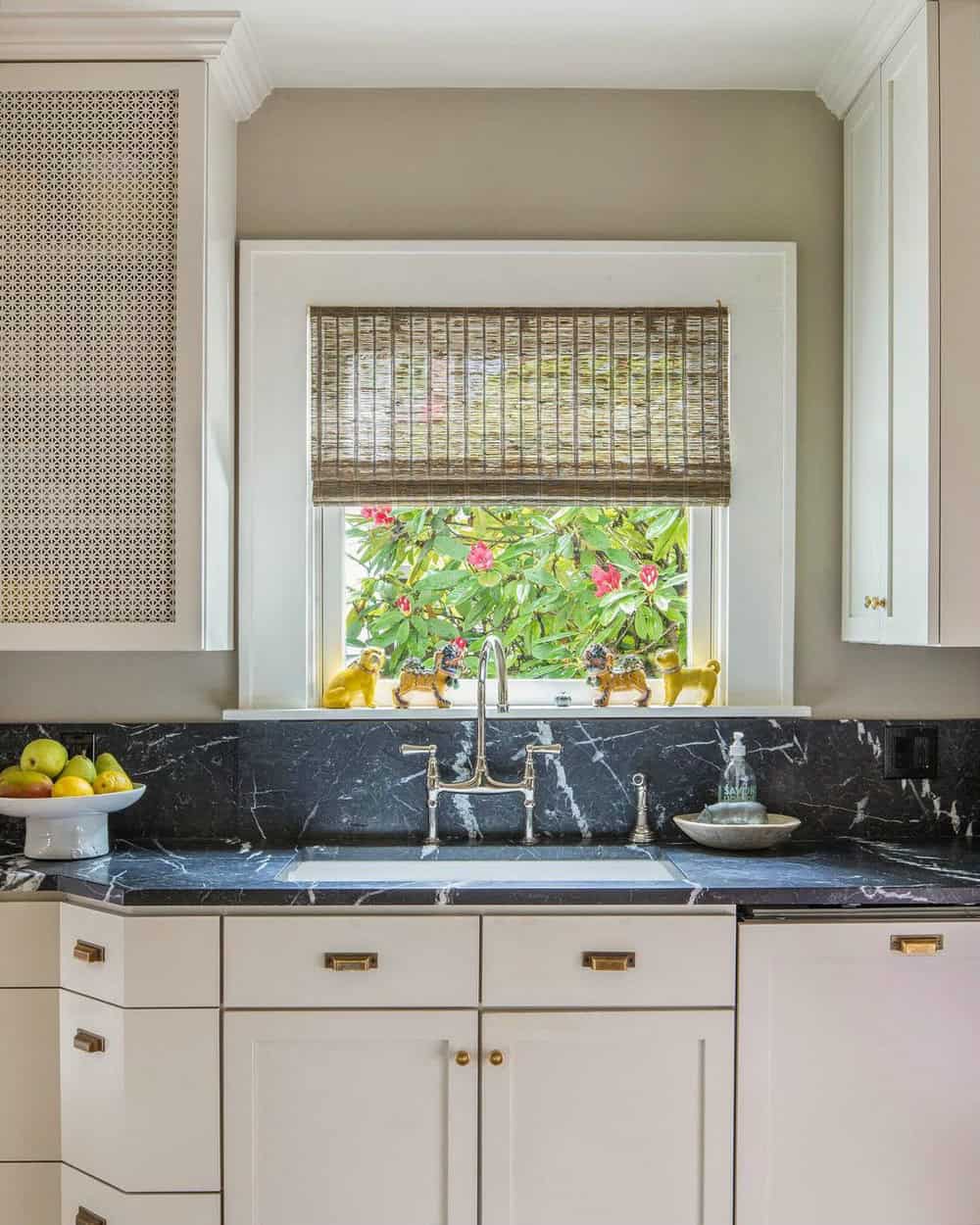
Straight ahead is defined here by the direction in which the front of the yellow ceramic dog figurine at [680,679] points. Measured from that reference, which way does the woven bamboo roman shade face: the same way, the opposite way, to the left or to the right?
to the left

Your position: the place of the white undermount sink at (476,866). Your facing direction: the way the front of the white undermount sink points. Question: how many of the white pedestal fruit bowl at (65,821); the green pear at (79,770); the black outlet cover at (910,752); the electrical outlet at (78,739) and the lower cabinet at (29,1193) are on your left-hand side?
1

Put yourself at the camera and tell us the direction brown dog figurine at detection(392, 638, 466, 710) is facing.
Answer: facing to the right of the viewer

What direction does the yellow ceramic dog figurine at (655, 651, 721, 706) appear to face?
to the viewer's left

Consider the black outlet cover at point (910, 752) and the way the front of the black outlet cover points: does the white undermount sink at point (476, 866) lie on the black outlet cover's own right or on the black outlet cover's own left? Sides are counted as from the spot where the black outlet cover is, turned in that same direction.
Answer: on the black outlet cover's own right

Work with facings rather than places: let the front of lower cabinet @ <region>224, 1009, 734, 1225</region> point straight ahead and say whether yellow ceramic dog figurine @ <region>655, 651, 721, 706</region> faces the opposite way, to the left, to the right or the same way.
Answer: to the right

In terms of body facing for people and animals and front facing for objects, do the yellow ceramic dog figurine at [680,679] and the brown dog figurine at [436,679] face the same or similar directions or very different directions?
very different directions

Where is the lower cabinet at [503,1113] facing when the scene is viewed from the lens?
facing the viewer

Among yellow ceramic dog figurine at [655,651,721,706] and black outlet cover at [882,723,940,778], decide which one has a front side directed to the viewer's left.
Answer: the yellow ceramic dog figurine

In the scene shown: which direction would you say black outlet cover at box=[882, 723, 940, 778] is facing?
toward the camera

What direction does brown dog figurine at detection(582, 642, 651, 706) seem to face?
to the viewer's left
